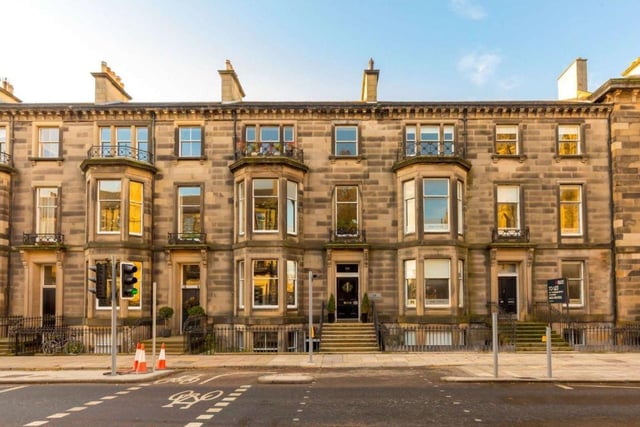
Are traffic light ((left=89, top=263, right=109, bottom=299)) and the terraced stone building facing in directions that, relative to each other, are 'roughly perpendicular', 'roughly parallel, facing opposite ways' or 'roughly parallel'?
roughly perpendicular

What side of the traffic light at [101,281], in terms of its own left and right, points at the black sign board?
back

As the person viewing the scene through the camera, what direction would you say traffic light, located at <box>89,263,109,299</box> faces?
facing to the left of the viewer

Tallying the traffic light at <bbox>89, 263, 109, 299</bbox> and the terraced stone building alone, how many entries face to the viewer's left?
1

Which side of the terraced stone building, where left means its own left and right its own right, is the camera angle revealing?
front
